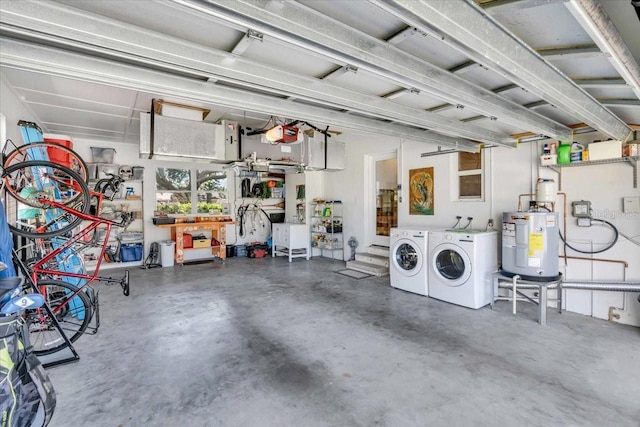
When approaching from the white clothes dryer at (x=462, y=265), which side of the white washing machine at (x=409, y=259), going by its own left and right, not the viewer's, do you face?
left

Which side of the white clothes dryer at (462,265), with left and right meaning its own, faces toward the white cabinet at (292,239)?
right

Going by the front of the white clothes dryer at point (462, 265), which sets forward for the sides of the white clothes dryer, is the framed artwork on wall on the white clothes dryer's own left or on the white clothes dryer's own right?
on the white clothes dryer's own right

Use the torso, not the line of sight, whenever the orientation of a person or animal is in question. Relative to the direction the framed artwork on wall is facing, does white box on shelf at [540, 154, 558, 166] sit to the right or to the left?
on its left

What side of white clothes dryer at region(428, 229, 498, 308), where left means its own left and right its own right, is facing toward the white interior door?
right

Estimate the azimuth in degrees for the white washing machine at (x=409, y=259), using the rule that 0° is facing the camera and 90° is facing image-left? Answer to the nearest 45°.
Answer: approximately 45°

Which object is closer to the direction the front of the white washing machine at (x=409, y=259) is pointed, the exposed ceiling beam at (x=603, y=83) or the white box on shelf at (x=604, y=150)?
the exposed ceiling beam

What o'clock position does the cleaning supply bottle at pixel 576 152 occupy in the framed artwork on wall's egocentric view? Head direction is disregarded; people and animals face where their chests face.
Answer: The cleaning supply bottle is roughly at 9 o'clock from the framed artwork on wall.

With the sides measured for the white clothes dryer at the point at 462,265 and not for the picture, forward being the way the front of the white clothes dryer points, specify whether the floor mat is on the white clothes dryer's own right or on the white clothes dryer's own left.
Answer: on the white clothes dryer's own right

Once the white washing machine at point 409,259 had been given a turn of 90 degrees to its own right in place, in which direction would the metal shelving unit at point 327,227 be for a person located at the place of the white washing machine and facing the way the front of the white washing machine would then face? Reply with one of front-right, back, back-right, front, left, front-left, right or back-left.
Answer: front
